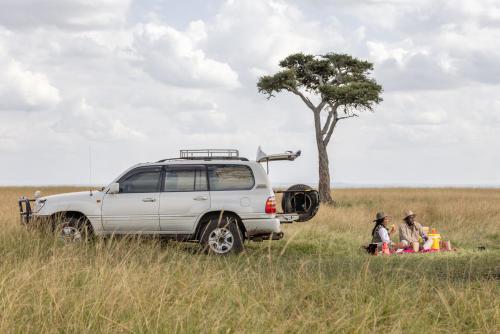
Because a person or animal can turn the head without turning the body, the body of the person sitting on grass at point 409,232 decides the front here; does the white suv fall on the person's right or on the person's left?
on the person's right

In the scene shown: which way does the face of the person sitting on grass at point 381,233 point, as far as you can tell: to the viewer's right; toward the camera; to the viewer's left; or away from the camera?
to the viewer's right

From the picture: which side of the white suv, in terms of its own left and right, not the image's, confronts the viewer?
left

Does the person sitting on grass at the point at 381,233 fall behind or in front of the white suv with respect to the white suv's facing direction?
behind

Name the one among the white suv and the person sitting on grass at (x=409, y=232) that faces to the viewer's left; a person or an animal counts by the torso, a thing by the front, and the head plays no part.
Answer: the white suv

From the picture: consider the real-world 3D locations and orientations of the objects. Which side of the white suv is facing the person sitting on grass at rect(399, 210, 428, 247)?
back
